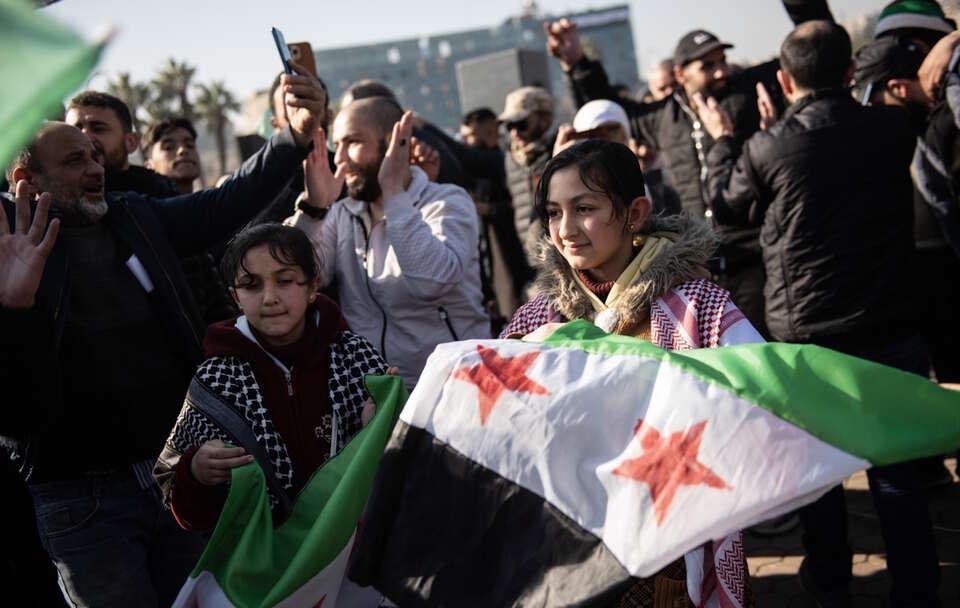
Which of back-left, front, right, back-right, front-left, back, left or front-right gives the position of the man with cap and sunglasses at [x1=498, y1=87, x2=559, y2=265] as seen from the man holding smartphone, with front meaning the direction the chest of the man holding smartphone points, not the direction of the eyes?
left

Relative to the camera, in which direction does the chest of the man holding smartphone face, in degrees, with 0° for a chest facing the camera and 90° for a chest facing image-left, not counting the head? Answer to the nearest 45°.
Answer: approximately 315°

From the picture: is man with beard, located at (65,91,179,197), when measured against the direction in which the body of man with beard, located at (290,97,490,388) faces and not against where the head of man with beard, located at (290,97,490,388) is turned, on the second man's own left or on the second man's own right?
on the second man's own right

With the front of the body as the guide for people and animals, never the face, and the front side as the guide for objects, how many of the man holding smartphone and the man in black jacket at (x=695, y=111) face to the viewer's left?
0

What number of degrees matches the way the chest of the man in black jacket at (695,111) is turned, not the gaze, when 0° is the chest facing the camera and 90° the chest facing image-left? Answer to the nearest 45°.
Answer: approximately 315°

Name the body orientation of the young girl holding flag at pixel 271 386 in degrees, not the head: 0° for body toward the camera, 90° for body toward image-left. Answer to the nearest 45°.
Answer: approximately 0°

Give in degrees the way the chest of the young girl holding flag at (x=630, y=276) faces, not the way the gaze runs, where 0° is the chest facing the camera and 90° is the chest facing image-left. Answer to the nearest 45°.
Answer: approximately 45°

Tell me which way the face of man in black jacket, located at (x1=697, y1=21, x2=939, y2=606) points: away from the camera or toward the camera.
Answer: away from the camera

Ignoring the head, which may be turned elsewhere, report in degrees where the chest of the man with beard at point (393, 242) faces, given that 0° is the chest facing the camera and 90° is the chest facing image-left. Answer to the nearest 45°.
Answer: approximately 45°

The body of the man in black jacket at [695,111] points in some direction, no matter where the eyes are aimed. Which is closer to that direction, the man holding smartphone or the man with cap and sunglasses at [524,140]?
the man holding smartphone

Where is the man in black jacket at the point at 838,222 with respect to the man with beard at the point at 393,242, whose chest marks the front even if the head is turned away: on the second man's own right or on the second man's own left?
on the second man's own left
